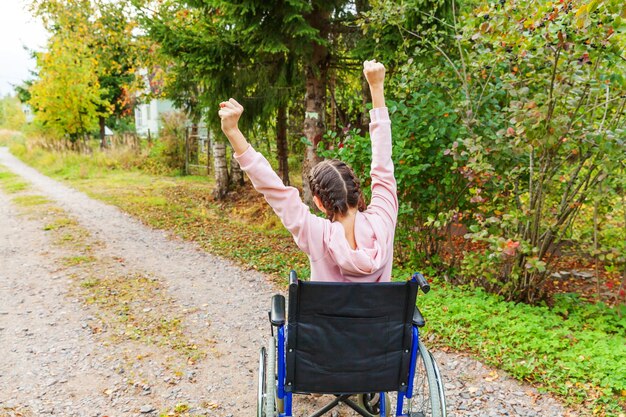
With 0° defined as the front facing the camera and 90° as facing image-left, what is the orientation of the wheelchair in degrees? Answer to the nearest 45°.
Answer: approximately 180°

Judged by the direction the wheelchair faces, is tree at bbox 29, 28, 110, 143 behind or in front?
in front

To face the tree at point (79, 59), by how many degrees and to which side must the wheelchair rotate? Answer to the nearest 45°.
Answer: approximately 45° to its left

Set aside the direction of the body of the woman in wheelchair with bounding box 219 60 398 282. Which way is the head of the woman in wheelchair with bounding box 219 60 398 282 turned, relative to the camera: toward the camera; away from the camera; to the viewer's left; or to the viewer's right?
away from the camera

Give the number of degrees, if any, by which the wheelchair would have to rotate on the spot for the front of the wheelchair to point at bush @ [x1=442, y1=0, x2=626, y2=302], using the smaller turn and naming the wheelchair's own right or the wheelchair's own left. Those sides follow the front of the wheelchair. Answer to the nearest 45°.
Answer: approximately 45° to the wheelchair's own right
